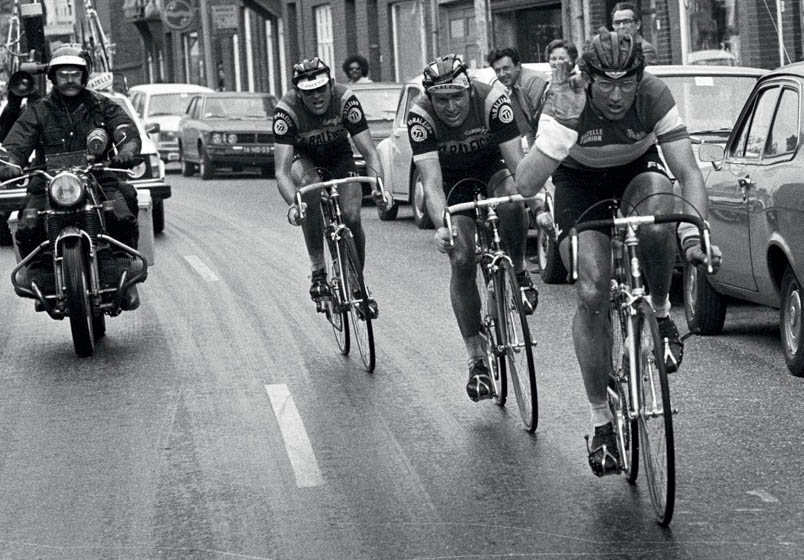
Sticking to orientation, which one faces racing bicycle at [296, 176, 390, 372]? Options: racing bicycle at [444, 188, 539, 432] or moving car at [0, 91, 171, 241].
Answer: the moving car

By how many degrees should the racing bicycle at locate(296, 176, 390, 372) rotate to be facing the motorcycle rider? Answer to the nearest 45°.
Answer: approximately 135° to its right

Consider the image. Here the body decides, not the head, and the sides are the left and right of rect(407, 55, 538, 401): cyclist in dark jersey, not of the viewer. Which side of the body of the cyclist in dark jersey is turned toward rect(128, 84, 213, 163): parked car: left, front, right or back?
back

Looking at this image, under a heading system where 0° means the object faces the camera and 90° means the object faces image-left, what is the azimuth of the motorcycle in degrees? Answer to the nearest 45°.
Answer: approximately 0°

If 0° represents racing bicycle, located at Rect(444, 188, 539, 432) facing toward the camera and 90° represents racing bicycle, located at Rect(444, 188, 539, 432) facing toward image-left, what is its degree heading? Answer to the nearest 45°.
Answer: approximately 0°

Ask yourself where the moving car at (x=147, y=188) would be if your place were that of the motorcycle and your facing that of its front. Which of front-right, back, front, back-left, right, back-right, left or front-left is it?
back

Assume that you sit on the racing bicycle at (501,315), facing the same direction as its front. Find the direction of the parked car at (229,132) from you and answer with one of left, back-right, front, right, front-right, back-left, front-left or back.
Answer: back

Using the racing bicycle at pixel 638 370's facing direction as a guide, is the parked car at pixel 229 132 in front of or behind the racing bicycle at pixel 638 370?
behind

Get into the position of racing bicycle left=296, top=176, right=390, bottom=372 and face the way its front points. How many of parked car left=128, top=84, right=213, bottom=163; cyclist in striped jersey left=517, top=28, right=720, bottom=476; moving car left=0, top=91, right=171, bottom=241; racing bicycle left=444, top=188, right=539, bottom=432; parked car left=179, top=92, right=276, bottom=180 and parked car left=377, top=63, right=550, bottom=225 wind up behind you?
4

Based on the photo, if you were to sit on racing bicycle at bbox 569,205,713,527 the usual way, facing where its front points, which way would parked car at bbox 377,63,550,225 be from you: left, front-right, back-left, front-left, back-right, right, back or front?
back
